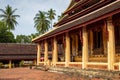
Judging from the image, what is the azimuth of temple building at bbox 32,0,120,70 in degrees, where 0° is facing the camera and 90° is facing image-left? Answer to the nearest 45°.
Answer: approximately 45°
